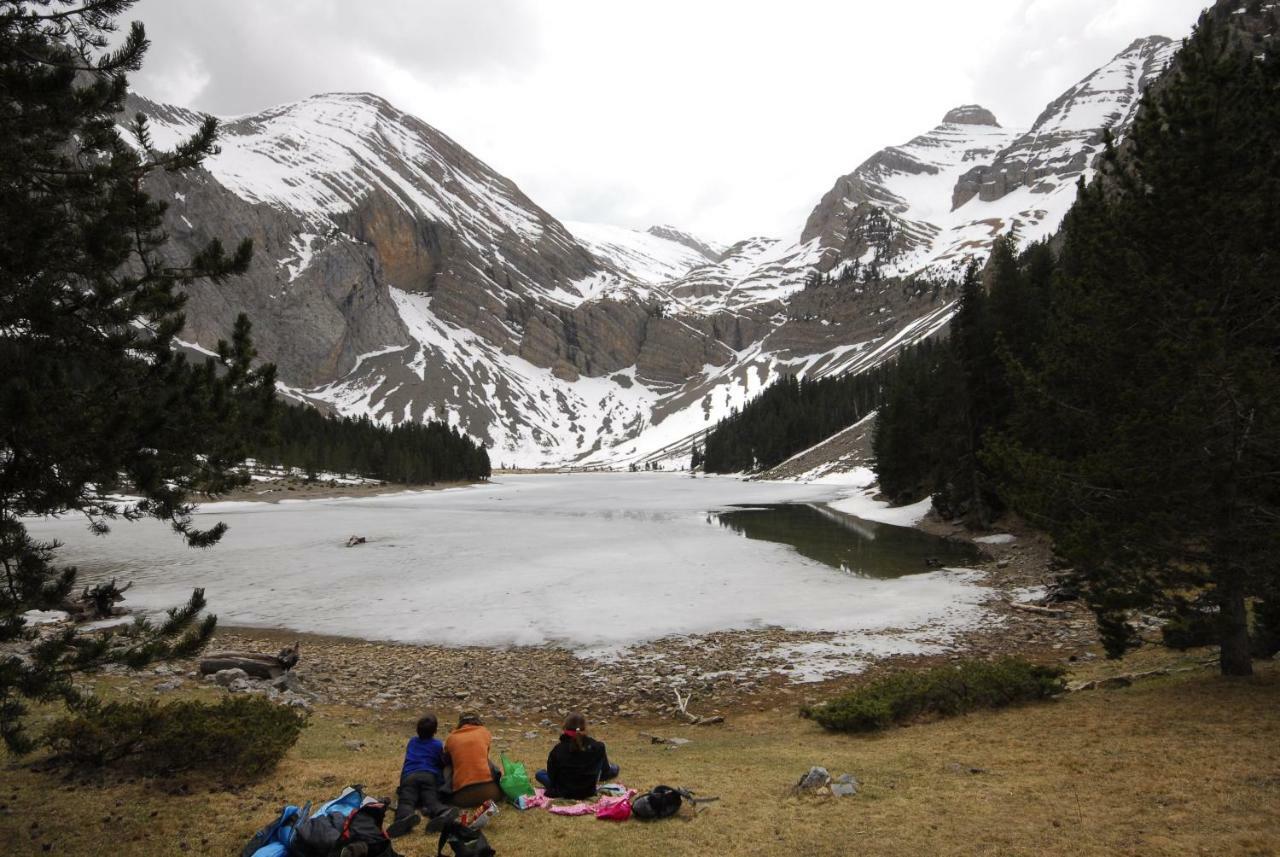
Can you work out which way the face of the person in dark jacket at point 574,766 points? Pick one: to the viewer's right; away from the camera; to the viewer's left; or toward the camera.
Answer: away from the camera

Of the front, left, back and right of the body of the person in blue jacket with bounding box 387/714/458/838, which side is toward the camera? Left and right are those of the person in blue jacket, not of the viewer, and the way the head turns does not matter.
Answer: back

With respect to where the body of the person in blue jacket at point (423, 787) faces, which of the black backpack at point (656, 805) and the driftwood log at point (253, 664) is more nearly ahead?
the driftwood log

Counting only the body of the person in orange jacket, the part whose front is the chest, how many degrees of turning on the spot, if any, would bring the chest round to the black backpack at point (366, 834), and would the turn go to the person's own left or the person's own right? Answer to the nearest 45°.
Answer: approximately 135° to the person's own left

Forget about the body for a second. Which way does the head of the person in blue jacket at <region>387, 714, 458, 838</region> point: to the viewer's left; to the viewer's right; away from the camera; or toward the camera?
away from the camera

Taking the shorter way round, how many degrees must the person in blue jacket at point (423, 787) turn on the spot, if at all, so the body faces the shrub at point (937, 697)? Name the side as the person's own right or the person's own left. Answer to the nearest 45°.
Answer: approximately 90° to the person's own right

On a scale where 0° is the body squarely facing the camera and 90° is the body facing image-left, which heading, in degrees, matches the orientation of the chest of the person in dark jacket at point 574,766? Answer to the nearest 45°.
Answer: approximately 180°

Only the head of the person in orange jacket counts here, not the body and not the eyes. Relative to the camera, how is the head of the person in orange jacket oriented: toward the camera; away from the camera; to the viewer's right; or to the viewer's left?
away from the camera

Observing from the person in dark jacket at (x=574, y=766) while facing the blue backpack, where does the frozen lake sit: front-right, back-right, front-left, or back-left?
back-right

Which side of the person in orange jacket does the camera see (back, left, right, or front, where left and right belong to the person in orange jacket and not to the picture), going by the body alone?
back

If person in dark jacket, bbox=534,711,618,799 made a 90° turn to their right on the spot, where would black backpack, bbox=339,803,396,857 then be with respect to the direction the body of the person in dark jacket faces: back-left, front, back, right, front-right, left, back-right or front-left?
back-right
